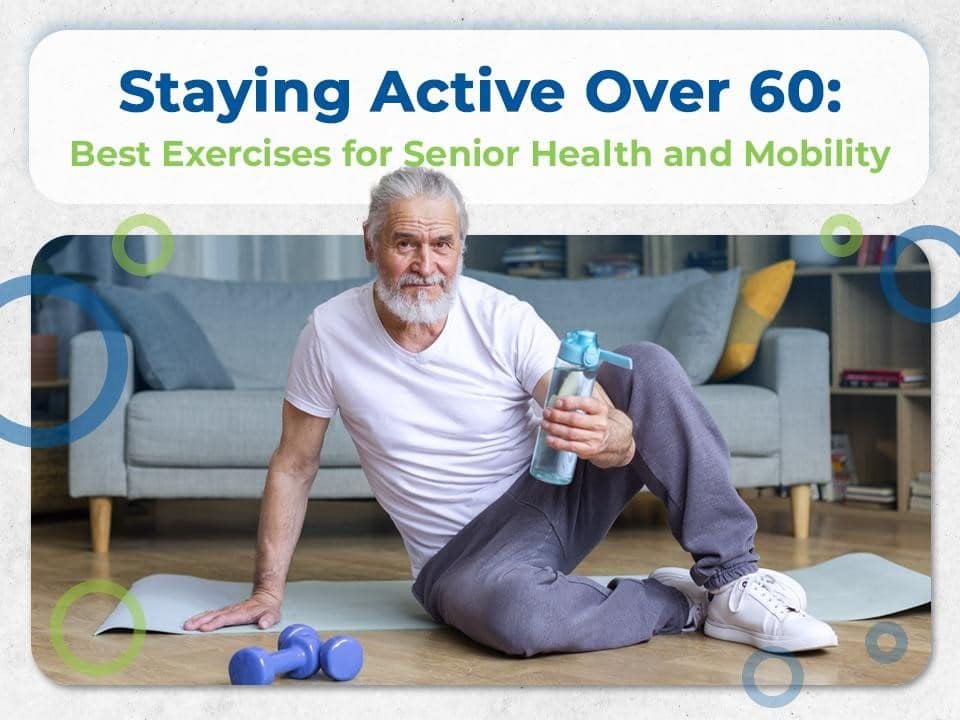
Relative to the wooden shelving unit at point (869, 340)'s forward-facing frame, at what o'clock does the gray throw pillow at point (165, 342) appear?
The gray throw pillow is roughly at 2 o'clock from the wooden shelving unit.

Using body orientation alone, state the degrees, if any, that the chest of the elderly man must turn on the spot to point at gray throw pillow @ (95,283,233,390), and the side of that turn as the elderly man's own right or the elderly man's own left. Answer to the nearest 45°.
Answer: approximately 180°

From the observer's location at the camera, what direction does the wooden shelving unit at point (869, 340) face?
facing the viewer

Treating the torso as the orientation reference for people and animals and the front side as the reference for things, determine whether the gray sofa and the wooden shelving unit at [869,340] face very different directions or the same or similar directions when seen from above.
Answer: same or similar directions

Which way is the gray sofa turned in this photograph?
toward the camera

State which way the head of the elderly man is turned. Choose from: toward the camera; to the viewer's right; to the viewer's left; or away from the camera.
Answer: toward the camera

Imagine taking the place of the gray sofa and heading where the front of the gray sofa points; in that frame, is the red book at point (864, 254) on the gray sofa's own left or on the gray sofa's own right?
on the gray sofa's own left

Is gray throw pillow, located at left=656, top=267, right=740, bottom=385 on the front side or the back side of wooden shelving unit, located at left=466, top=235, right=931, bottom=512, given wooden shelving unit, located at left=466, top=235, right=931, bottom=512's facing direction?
on the front side

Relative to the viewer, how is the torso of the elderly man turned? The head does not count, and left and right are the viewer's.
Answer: facing the viewer and to the right of the viewer

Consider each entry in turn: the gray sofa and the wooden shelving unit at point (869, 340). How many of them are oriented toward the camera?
2

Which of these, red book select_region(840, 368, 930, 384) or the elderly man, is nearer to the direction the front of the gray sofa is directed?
the elderly man

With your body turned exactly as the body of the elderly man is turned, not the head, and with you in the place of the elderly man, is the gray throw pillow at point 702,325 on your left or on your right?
on your left
